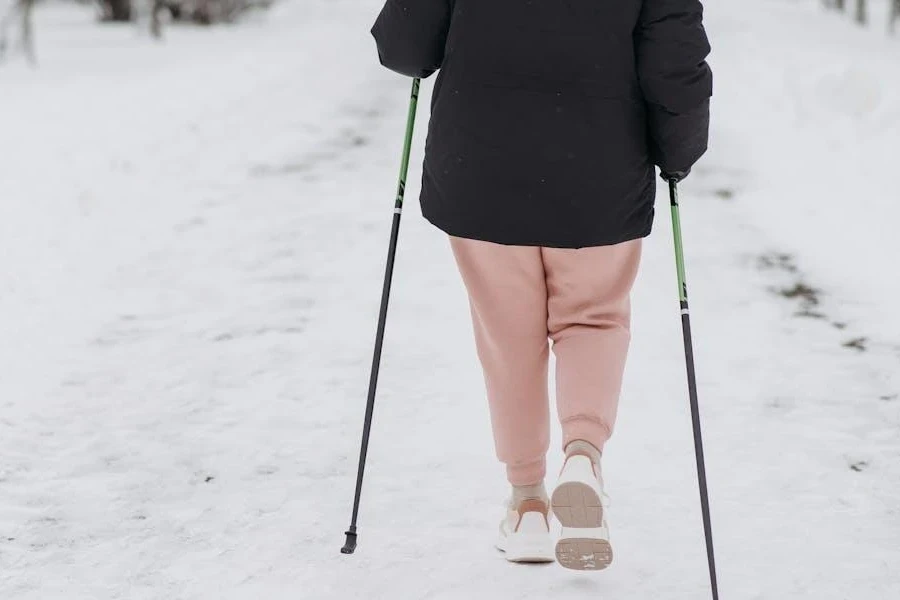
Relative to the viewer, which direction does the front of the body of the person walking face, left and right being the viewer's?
facing away from the viewer
